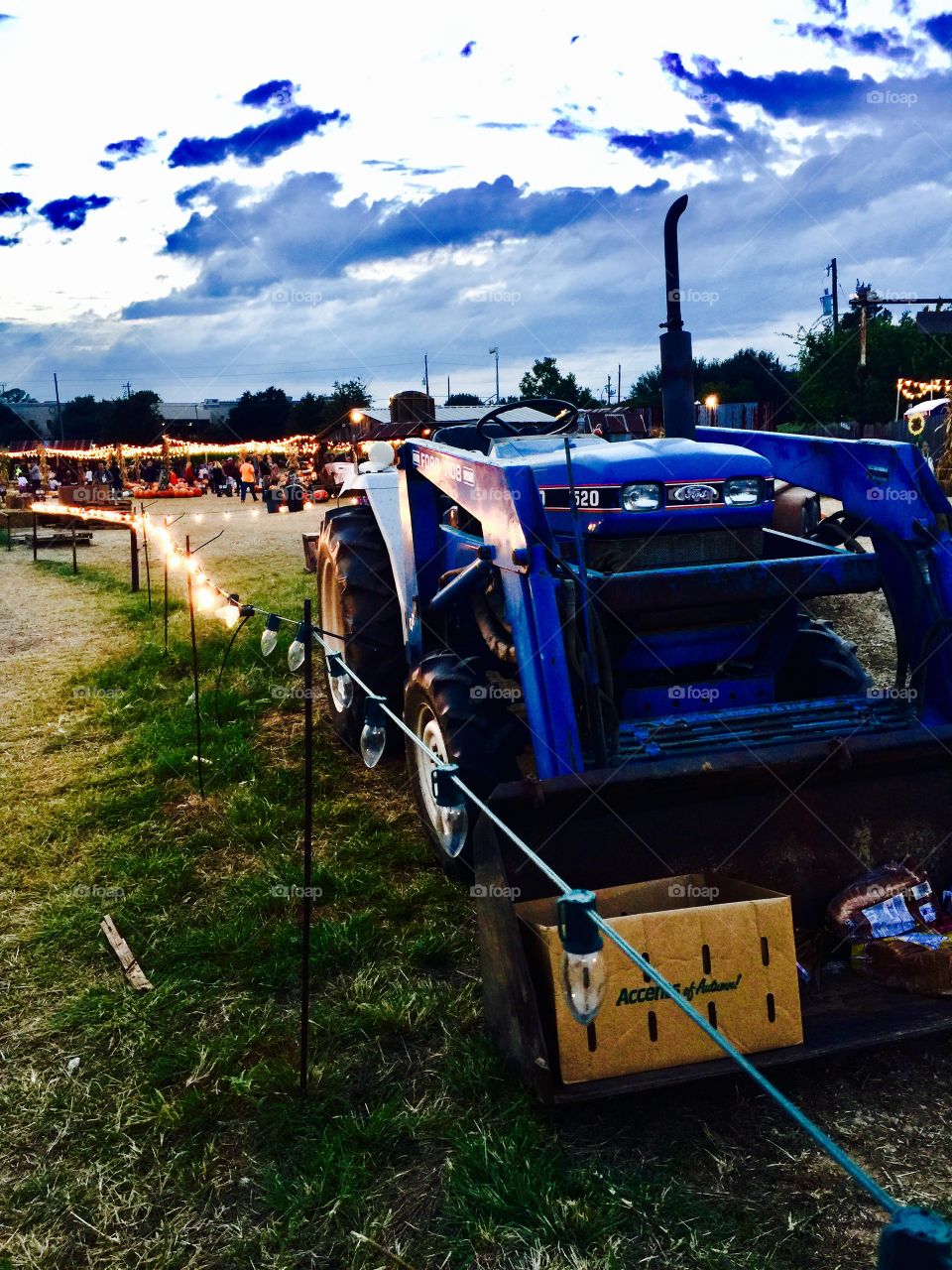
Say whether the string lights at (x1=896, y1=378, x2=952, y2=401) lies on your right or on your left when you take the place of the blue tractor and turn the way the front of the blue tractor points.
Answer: on your left

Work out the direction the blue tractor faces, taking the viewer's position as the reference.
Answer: facing the viewer and to the right of the viewer

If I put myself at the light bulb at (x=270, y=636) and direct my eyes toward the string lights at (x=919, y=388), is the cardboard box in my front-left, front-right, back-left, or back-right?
back-right

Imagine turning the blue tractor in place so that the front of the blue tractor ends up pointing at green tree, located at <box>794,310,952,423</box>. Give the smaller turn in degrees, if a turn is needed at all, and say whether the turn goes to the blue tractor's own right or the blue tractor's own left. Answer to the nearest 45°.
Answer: approximately 135° to the blue tractor's own left

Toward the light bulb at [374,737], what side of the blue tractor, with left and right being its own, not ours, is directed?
right

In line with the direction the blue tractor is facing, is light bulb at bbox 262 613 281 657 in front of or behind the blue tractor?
behind

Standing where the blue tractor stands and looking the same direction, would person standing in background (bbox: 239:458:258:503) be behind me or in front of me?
behind

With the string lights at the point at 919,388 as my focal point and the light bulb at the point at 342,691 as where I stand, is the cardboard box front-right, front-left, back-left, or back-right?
back-right

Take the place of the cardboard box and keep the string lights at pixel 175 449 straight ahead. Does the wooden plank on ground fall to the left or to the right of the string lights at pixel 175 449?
left

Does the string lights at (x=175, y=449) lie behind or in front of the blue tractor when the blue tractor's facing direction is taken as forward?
behind
